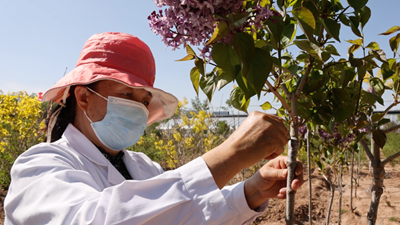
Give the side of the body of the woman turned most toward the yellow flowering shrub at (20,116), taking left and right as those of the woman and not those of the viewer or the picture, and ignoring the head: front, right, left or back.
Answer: back

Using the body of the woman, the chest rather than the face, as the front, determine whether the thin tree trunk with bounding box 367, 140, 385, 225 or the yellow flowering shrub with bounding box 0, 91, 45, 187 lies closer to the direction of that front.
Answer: the thin tree trunk

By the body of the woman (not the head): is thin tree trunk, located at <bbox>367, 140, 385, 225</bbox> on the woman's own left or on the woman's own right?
on the woman's own left

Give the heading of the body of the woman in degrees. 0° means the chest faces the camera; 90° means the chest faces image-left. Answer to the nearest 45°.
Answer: approximately 315°
